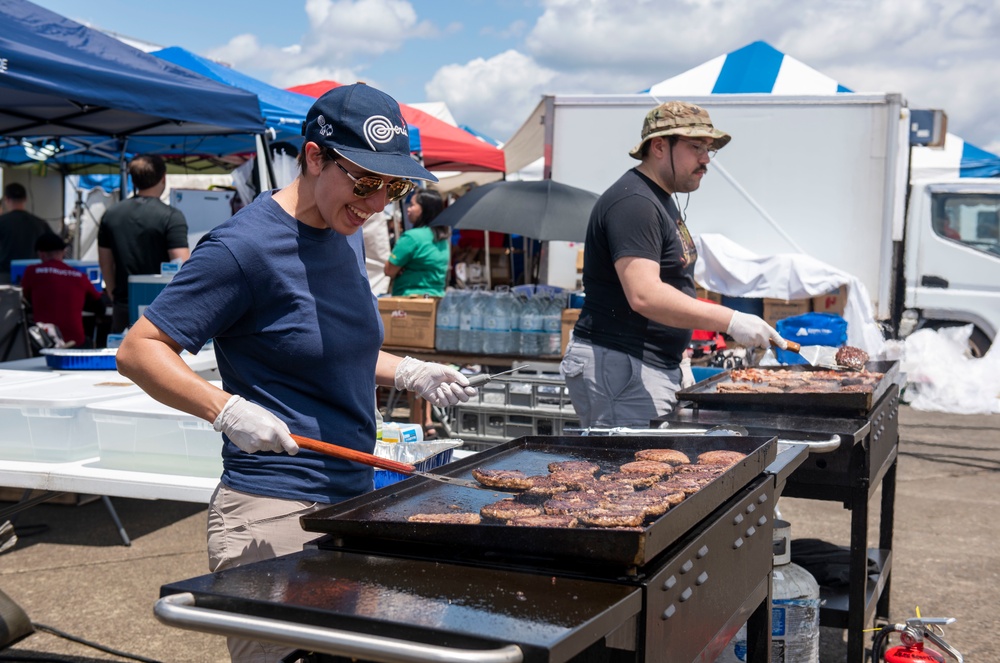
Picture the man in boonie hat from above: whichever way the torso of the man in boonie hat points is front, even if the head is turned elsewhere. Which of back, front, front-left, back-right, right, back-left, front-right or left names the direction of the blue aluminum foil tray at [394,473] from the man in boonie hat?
back-right

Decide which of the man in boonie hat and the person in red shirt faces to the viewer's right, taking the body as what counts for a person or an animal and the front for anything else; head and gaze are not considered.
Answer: the man in boonie hat

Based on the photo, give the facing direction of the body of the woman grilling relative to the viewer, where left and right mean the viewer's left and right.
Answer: facing the viewer and to the right of the viewer

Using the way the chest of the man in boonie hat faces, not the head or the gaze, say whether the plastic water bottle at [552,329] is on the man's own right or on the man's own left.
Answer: on the man's own left

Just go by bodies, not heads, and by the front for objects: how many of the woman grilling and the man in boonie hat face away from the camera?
0

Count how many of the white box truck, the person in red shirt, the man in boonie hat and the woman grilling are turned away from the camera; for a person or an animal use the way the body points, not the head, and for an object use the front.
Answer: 1

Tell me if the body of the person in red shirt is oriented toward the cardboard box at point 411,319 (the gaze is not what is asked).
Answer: no

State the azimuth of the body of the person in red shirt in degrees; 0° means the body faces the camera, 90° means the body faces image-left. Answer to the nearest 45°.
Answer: approximately 180°

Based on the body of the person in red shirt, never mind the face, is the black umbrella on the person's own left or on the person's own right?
on the person's own right

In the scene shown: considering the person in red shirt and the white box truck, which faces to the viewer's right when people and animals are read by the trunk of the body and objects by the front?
the white box truck

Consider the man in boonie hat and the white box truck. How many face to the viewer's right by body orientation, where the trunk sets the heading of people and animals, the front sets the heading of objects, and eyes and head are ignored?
2

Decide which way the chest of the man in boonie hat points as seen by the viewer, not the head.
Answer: to the viewer's right

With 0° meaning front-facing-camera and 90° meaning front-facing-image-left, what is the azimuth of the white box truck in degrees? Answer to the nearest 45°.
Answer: approximately 270°

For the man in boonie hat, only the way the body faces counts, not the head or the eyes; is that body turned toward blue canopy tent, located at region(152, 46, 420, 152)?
no

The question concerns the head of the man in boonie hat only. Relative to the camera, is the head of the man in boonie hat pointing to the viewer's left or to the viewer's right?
to the viewer's right

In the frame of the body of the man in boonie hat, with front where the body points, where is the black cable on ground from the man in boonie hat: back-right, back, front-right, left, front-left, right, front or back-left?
back

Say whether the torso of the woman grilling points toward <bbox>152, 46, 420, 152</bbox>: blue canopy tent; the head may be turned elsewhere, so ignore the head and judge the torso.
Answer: no

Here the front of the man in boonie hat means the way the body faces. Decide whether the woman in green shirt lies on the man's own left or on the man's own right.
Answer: on the man's own left
